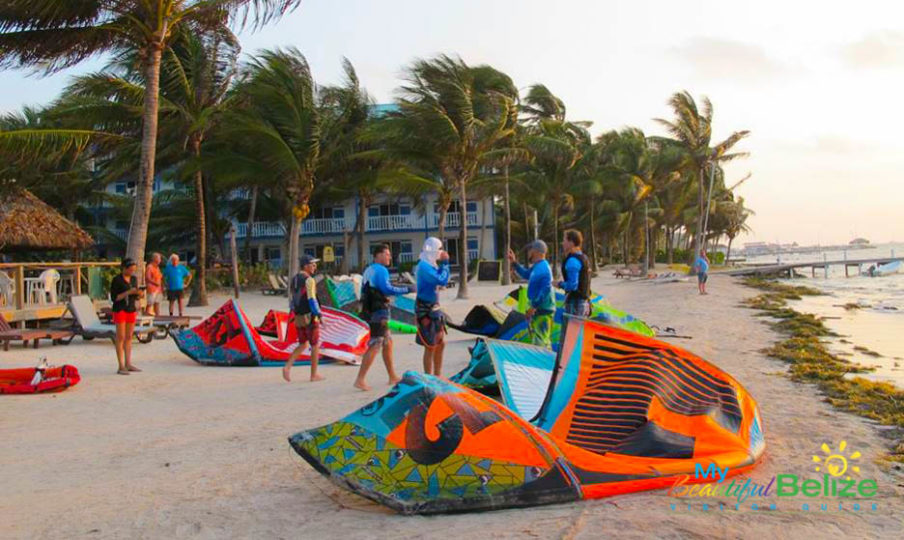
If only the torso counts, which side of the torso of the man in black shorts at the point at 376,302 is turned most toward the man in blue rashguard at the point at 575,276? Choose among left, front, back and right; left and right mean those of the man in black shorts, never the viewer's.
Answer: front

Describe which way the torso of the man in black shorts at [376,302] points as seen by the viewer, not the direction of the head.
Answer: to the viewer's right

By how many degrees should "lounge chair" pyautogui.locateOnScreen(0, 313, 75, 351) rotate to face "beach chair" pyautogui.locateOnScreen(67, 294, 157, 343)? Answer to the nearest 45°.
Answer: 0° — it already faces it

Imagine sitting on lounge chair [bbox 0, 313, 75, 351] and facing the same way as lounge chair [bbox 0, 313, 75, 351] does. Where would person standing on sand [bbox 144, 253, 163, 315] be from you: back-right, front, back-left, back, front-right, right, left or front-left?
front-left

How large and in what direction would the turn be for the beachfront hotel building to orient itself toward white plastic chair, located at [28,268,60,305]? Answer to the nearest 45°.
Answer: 0° — it already faces it

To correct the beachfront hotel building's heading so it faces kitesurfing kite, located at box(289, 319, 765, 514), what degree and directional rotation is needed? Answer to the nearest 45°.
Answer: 0° — it already faces it

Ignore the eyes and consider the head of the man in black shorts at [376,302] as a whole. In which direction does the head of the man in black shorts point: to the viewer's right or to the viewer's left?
to the viewer's right

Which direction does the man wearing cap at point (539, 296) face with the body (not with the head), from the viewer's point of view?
to the viewer's left

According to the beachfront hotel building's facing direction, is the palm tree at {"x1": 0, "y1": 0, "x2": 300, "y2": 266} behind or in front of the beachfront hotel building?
in front

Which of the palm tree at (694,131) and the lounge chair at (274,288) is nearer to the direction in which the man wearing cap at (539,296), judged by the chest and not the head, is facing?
the lounge chair

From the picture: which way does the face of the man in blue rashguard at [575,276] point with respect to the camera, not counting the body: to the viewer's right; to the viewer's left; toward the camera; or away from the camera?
to the viewer's left

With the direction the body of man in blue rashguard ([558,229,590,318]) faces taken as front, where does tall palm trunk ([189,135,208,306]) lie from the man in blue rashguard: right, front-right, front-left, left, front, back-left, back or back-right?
front-right
